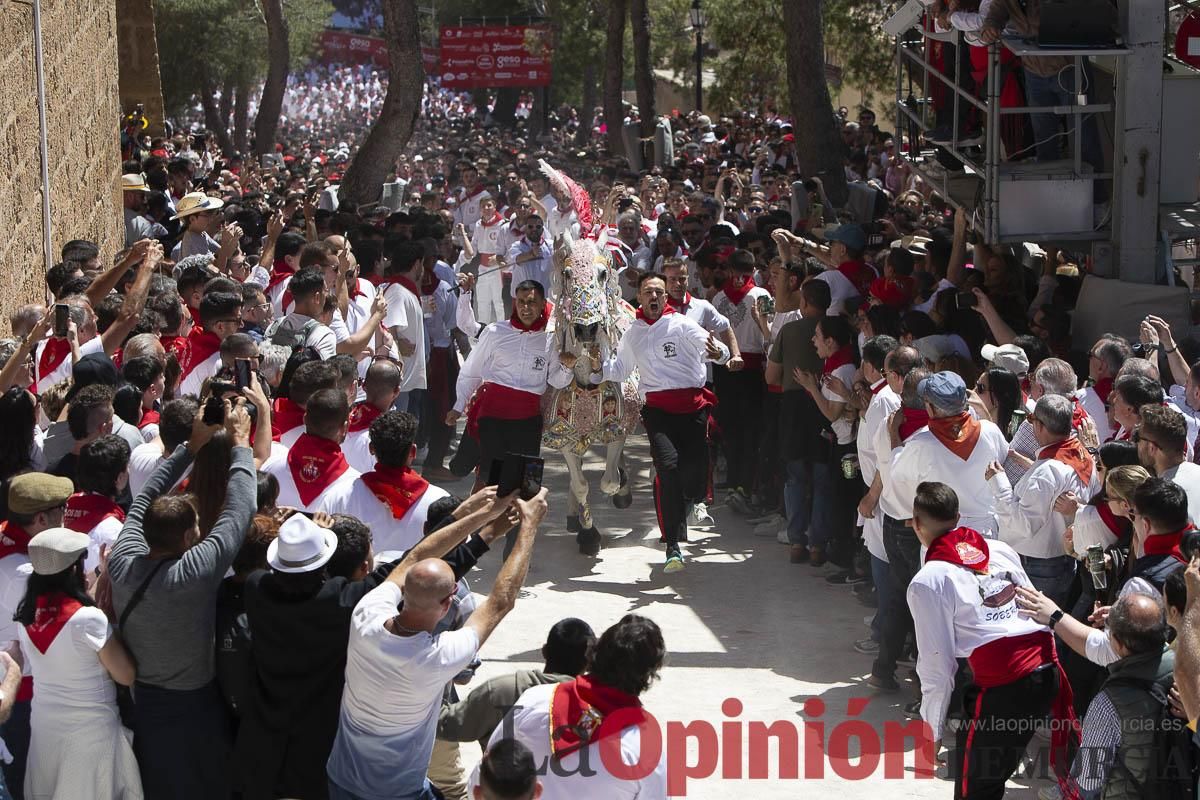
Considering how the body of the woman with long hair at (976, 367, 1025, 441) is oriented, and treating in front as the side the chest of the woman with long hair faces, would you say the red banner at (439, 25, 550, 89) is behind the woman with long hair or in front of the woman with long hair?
in front

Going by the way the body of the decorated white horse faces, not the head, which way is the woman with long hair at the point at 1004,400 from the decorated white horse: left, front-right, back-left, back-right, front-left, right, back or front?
front-left

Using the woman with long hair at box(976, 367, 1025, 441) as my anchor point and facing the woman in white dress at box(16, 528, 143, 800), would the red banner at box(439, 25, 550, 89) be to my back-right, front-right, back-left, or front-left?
back-right

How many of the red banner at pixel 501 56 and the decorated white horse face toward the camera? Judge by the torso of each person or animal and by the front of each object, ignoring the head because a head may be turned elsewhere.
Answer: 2

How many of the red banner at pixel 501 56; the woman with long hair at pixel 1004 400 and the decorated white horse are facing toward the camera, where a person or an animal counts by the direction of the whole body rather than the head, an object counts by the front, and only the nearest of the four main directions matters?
2

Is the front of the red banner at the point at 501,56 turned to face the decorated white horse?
yes

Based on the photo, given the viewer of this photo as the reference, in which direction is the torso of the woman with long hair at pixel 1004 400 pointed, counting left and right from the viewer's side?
facing away from the viewer and to the left of the viewer

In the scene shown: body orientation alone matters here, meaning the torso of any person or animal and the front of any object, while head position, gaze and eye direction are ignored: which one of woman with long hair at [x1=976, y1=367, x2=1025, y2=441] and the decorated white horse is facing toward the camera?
the decorated white horse

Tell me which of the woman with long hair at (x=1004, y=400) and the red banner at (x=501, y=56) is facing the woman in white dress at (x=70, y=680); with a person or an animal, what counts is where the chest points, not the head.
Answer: the red banner

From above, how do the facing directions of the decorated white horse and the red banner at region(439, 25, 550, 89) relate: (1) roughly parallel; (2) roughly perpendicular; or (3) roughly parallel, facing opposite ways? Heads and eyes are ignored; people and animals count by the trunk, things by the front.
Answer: roughly parallel

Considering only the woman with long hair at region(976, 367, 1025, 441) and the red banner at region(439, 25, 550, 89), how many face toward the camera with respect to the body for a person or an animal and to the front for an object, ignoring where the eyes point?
1

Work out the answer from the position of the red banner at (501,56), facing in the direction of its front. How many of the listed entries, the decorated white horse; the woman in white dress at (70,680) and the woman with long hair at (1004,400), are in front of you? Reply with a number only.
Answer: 3

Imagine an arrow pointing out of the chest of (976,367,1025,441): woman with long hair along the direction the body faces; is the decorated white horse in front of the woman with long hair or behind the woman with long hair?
in front

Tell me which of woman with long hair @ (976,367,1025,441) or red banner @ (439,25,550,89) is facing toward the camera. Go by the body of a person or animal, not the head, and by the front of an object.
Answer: the red banner

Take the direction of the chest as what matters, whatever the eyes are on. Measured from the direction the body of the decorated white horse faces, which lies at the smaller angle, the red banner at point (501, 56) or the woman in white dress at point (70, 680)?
the woman in white dress

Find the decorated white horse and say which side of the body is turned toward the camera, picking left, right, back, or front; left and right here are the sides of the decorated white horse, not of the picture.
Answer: front

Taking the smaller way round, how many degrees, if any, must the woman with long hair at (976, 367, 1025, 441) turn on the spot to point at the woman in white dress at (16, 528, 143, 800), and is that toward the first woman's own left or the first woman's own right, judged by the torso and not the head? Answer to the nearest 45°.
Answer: approximately 90° to the first woman's own left

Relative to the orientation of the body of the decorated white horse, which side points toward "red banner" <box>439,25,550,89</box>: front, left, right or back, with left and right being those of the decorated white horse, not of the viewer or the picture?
back

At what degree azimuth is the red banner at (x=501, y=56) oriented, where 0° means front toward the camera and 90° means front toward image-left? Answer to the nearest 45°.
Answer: approximately 0°
